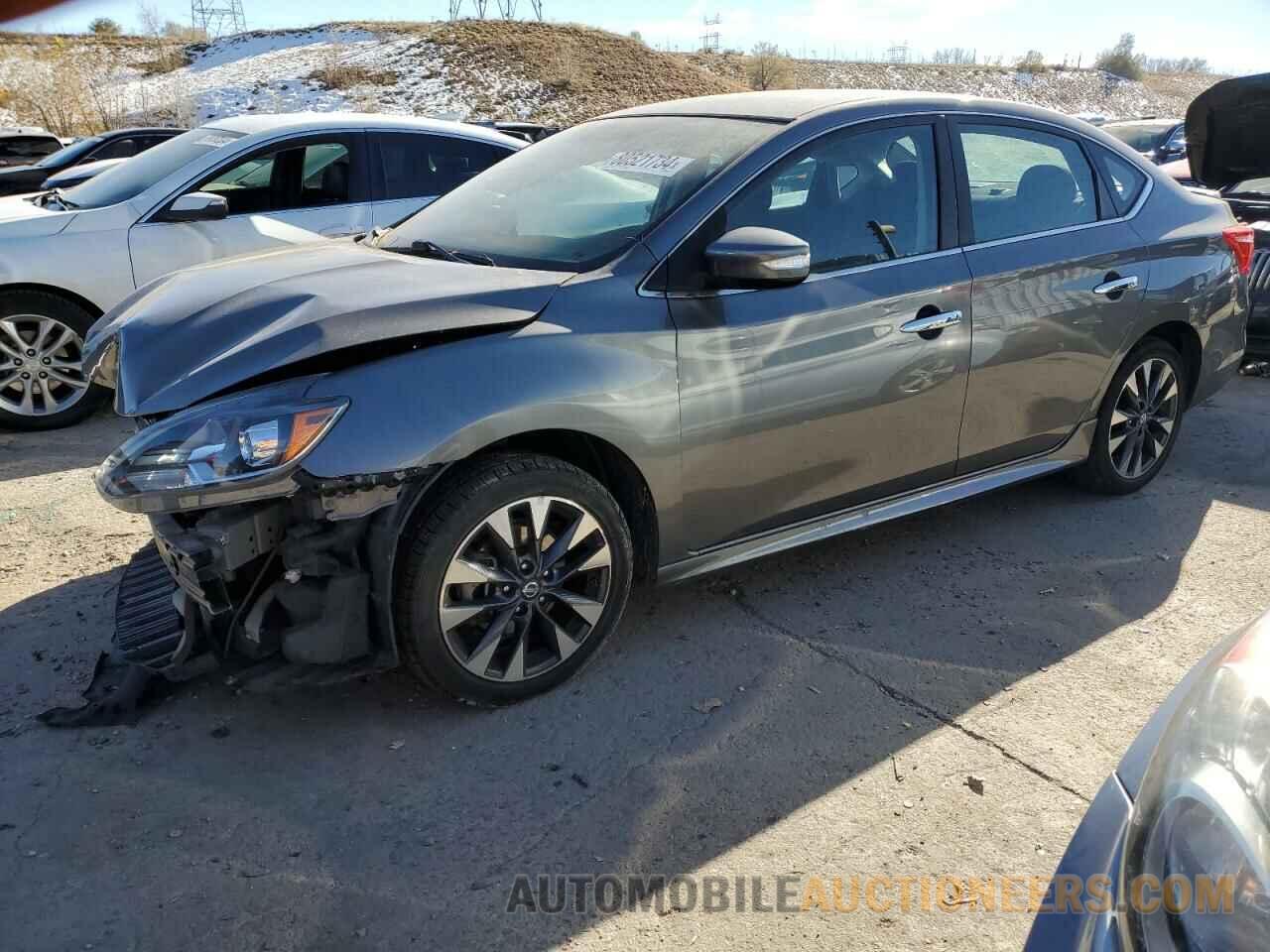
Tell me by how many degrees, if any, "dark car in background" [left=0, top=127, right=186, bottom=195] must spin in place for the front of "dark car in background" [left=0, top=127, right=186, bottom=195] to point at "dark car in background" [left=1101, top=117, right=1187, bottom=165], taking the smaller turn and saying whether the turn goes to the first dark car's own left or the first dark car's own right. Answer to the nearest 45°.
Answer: approximately 135° to the first dark car's own left

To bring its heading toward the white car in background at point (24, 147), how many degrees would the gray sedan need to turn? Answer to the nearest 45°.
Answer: approximately 90° to its right

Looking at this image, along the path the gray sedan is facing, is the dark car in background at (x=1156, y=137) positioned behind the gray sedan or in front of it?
behind

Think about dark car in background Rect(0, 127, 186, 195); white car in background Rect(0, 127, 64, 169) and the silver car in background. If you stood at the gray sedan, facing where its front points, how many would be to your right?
3

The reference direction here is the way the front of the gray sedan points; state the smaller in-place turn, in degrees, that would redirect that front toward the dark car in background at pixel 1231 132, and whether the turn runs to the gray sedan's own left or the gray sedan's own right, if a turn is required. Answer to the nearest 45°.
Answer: approximately 135° to the gray sedan's own left

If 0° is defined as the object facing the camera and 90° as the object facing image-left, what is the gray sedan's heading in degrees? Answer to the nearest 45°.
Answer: approximately 45°

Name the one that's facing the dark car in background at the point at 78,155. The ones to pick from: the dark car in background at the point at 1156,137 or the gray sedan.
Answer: the dark car in background at the point at 1156,137

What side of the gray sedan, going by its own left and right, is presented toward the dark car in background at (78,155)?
right

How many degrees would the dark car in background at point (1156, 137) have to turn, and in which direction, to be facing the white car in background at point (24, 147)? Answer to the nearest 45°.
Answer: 0° — it already faces it

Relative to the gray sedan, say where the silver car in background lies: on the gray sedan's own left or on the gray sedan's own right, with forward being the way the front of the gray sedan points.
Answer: on the gray sedan's own right

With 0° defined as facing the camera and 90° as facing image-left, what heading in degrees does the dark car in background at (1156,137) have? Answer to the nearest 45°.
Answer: approximately 45°
